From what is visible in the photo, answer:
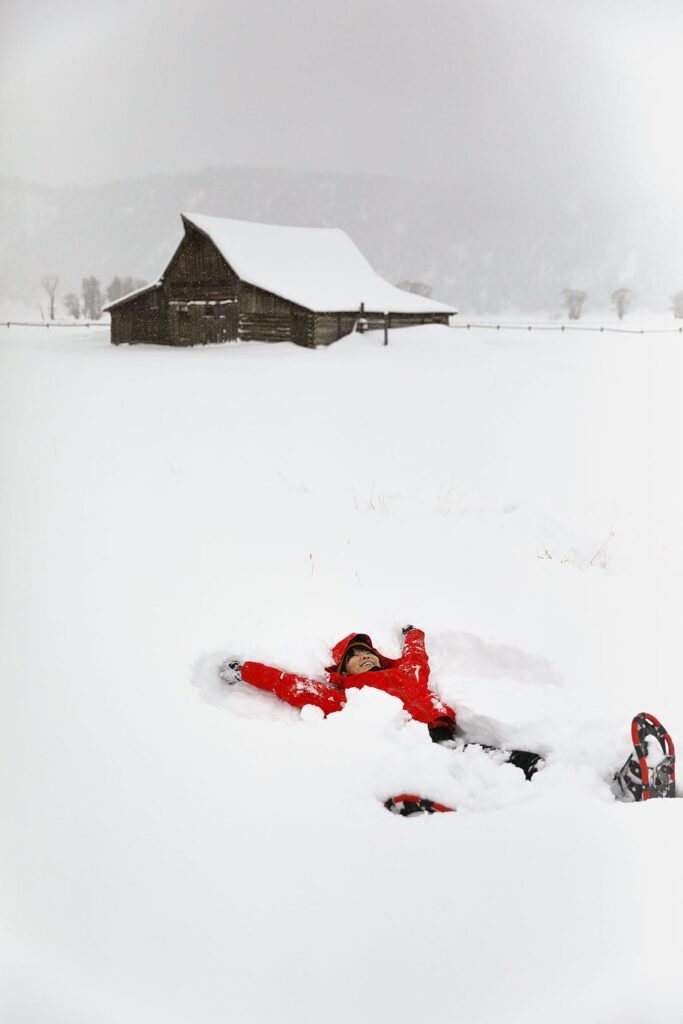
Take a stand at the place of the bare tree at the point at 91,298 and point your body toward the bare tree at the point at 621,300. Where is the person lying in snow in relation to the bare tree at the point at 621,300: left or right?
right

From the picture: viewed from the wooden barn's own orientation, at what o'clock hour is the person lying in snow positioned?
The person lying in snow is roughly at 10 o'clock from the wooden barn.

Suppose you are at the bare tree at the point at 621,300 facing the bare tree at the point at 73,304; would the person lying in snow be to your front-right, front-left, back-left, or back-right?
front-left

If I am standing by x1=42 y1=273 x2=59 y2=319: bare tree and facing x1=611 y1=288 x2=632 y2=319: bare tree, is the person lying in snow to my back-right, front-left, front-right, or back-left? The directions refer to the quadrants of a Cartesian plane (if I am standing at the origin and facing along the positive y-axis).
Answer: front-right

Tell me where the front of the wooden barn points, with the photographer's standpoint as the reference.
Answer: facing the viewer and to the left of the viewer

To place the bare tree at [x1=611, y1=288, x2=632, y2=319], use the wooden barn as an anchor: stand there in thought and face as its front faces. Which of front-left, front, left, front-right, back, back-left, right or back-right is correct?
back-left
